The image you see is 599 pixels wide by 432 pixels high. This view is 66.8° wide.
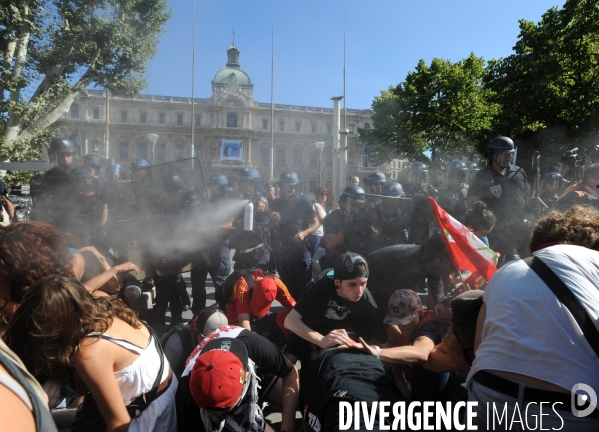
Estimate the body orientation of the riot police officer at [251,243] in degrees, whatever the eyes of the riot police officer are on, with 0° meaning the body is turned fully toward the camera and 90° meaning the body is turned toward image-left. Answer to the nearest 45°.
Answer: approximately 45°

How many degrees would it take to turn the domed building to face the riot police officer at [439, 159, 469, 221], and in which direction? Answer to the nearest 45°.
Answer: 0° — it already faces them

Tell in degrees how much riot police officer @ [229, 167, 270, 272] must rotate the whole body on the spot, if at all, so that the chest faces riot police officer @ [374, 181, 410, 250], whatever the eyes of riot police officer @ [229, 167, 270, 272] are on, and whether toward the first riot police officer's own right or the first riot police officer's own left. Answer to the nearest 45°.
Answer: approximately 135° to the first riot police officer's own left

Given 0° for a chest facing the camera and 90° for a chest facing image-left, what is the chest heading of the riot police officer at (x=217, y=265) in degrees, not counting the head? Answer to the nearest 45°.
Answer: approximately 45°

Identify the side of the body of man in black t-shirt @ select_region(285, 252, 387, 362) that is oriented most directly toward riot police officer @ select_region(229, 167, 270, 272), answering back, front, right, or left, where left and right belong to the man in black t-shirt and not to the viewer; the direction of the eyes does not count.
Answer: back

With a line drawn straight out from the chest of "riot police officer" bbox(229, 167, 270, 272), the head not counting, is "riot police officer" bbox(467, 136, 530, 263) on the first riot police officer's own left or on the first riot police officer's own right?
on the first riot police officer's own left

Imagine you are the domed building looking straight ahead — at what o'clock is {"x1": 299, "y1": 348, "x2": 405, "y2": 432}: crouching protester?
The crouching protester is roughly at 12 o'clock from the domed building.

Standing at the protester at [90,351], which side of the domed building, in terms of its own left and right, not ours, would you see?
front

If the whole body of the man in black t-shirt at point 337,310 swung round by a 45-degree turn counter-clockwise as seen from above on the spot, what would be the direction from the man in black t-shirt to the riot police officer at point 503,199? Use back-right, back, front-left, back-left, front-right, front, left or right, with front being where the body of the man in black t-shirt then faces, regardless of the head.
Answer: front-left

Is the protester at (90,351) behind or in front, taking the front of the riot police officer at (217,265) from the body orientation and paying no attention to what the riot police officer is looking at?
in front

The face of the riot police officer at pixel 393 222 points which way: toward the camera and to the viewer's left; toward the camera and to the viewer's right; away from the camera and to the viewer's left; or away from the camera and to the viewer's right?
toward the camera and to the viewer's left
